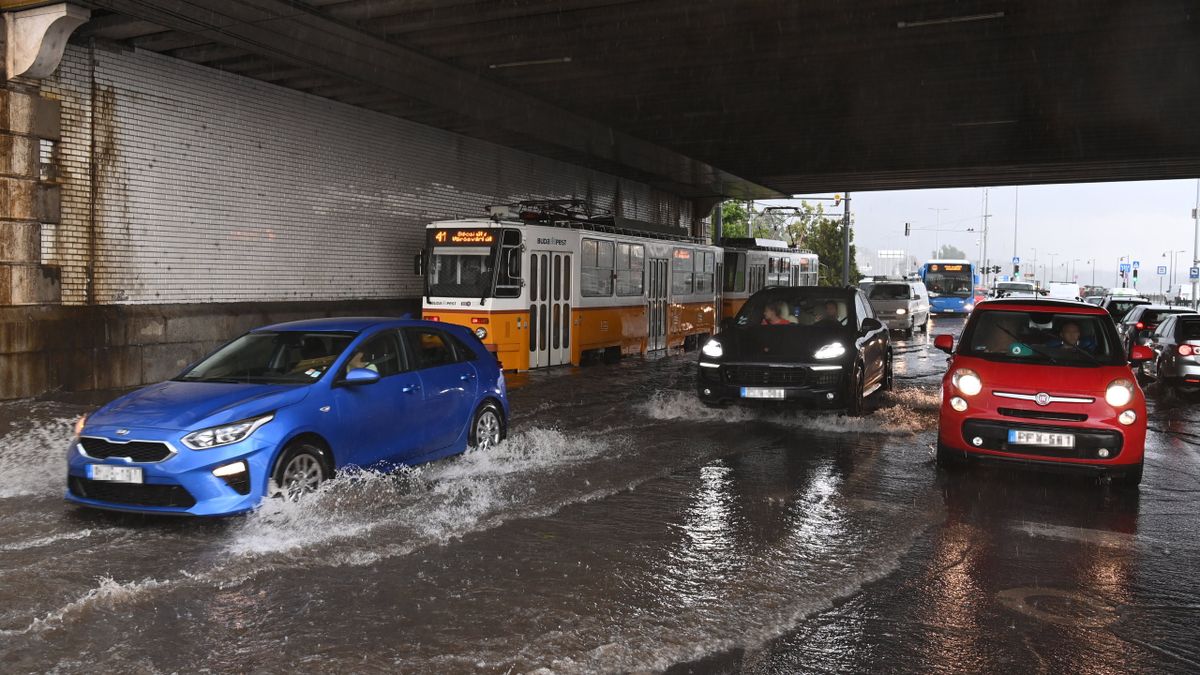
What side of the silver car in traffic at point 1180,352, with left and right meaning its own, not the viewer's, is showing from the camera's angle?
back

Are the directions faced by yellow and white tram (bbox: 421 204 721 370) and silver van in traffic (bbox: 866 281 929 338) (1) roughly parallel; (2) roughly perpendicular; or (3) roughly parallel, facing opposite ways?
roughly parallel

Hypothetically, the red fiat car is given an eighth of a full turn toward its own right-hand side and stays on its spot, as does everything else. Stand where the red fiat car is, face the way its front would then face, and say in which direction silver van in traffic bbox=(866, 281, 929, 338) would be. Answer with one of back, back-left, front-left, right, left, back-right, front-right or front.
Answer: back-right

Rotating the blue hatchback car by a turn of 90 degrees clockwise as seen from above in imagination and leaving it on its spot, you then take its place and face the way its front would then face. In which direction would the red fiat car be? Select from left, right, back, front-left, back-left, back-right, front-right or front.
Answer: back-right

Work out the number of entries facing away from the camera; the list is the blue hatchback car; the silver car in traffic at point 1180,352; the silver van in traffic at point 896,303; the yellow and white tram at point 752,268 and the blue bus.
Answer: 1

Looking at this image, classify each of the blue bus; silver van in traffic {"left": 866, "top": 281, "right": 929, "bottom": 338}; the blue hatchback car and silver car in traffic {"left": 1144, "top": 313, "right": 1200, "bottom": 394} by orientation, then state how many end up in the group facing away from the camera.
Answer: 1

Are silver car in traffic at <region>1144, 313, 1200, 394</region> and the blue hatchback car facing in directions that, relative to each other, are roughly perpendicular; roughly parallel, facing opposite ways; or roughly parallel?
roughly parallel, facing opposite ways

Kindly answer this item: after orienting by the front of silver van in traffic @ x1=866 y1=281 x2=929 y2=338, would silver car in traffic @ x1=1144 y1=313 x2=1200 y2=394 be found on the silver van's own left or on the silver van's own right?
on the silver van's own left

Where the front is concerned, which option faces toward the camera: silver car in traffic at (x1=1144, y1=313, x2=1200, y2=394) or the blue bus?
the blue bus

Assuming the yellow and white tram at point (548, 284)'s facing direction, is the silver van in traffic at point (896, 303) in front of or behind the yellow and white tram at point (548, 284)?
behind

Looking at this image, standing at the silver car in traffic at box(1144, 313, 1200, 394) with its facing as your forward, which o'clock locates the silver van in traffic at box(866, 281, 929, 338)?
the silver van in traffic at box(866, 281, 929, 338) is roughly at 11 o'clock from the silver car in traffic at box(1144, 313, 1200, 394).

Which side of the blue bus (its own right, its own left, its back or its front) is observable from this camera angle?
front

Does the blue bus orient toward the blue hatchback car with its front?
yes

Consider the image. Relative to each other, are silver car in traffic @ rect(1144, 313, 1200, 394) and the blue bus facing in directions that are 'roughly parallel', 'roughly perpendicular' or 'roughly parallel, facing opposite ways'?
roughly parallel, facing opposite ways

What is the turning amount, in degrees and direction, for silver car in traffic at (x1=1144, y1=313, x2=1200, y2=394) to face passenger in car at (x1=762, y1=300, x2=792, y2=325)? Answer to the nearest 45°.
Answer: approximately 135° to its left

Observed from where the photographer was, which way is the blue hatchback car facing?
facing the viewer and to the left of the viewer

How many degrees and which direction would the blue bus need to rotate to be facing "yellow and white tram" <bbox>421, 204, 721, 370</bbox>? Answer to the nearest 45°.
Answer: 0° — it already faces it

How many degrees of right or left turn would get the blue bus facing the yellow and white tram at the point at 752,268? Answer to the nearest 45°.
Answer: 0° — it already faces it

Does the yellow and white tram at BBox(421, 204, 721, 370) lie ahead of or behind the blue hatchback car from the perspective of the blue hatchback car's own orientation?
behind

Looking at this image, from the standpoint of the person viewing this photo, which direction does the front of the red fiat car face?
facing the viewer

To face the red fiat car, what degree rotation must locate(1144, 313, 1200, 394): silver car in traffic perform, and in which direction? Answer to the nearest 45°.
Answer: approximately 180°
